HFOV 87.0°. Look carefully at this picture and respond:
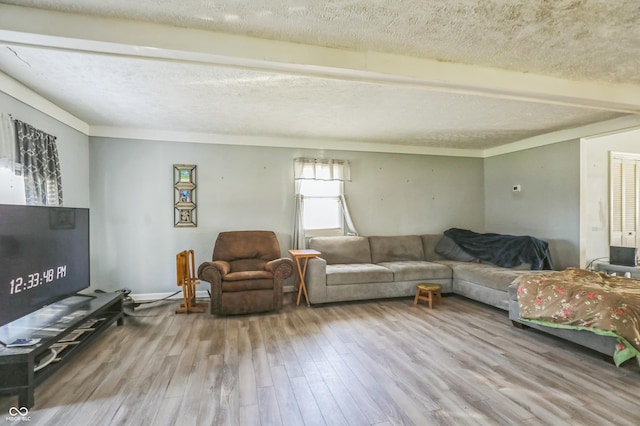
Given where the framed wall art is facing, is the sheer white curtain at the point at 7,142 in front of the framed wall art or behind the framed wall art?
in front

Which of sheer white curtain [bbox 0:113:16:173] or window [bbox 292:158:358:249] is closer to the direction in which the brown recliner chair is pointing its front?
the sheer white curtain

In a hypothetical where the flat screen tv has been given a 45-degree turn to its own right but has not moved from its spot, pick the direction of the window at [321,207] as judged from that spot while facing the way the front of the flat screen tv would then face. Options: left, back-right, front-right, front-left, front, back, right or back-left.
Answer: left

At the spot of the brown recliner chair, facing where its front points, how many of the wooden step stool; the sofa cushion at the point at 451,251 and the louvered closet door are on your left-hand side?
3

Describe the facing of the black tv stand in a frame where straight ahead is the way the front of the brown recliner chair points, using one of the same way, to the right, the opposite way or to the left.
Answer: to the left

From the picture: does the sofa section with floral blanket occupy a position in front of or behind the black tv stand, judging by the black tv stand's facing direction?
in front

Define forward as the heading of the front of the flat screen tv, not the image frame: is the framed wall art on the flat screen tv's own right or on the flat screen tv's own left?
on the flat screen tv's own left

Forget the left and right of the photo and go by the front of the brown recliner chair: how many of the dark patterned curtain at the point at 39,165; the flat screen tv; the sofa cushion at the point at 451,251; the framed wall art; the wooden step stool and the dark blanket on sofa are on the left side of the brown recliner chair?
3

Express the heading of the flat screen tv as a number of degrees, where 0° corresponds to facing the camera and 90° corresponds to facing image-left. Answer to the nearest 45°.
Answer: approximately 315°

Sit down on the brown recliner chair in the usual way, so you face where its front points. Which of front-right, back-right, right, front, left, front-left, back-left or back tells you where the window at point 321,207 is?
back-left

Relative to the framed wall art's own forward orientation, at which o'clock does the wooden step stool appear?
The wooden step stool is roughly at 10 o'clock from the framed wall art.

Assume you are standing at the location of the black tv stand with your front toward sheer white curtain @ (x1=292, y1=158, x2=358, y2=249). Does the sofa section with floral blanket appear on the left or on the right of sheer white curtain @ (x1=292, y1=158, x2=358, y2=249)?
right

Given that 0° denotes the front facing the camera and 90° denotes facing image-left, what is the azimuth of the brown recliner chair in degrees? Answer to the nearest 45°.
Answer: approximately 0°

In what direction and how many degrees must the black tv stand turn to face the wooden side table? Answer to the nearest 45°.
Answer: approximately 45° to its left

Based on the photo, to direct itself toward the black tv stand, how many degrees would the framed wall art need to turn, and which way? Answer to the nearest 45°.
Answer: approximately 45° to its right

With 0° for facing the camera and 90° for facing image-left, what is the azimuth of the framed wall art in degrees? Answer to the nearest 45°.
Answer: approximately 0°
